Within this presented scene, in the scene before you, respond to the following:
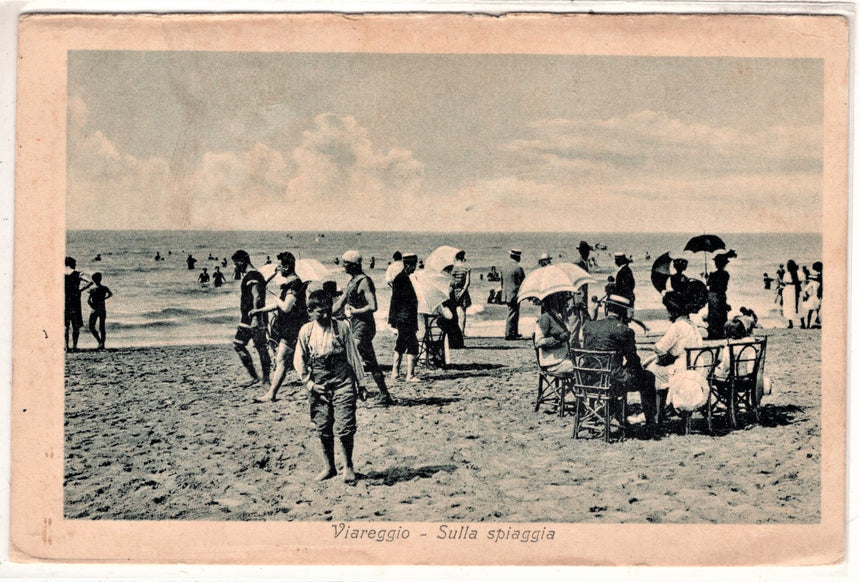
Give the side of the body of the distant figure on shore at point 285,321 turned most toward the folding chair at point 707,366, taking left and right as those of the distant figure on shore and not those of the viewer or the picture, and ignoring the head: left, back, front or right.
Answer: back

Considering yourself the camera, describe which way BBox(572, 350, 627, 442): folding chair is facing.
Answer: facing away from the viewer and to the right of the viewer

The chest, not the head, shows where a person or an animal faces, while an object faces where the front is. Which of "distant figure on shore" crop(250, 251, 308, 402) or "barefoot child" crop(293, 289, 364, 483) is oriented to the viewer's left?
the distant figure on shore

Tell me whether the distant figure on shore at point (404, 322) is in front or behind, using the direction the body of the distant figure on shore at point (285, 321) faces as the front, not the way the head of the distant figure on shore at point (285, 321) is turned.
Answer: behind

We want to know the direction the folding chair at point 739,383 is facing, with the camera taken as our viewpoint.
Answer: facing away from the viewer and to the left of the viewer
